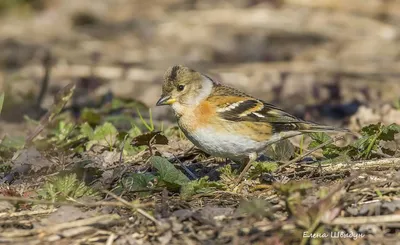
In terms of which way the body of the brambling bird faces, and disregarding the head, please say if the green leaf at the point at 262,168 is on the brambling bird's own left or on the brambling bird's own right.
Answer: on the brambling bird's own left

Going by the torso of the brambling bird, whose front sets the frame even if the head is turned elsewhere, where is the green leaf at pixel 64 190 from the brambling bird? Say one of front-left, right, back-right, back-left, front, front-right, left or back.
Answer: front-left

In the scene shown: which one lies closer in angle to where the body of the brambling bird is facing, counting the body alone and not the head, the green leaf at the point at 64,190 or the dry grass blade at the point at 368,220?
the green leaf

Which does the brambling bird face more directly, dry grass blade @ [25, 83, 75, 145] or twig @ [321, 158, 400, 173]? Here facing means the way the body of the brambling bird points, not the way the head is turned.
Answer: the dry grass blade

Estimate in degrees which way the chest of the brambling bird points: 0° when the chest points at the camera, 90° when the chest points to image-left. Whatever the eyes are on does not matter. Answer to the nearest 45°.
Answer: approximately 90°

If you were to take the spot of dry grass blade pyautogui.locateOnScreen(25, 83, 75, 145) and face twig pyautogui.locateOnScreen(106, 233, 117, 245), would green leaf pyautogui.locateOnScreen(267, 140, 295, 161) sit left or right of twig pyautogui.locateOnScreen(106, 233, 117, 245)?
left

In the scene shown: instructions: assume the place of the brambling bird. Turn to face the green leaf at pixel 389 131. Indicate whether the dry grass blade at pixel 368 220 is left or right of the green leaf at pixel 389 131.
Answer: right

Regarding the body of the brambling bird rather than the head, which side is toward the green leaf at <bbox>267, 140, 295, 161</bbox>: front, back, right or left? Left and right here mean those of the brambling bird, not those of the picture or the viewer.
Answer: back

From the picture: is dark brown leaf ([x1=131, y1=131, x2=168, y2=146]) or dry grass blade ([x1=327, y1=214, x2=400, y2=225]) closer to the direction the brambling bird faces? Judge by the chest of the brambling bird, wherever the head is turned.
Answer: the dark brown leaf

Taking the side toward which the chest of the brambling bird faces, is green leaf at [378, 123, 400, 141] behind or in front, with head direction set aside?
behind

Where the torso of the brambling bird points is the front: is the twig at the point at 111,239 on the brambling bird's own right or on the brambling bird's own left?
on the brambling bird's own left

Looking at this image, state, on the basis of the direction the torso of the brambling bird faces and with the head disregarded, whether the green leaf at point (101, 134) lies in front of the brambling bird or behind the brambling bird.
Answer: in front

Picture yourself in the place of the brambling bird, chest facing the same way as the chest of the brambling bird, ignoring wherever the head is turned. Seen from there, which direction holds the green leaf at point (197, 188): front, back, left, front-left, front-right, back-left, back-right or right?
left

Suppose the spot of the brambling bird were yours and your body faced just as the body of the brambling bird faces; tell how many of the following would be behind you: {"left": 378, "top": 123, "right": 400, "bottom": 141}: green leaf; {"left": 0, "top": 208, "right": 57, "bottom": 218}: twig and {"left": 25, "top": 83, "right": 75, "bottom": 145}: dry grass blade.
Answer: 1

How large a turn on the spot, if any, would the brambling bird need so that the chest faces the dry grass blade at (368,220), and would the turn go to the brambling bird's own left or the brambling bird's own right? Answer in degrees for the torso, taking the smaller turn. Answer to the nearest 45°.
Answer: approximately 135° to the brambling bird's own left

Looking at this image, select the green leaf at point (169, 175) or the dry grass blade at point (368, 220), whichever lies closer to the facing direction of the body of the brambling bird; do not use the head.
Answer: the green leaf
